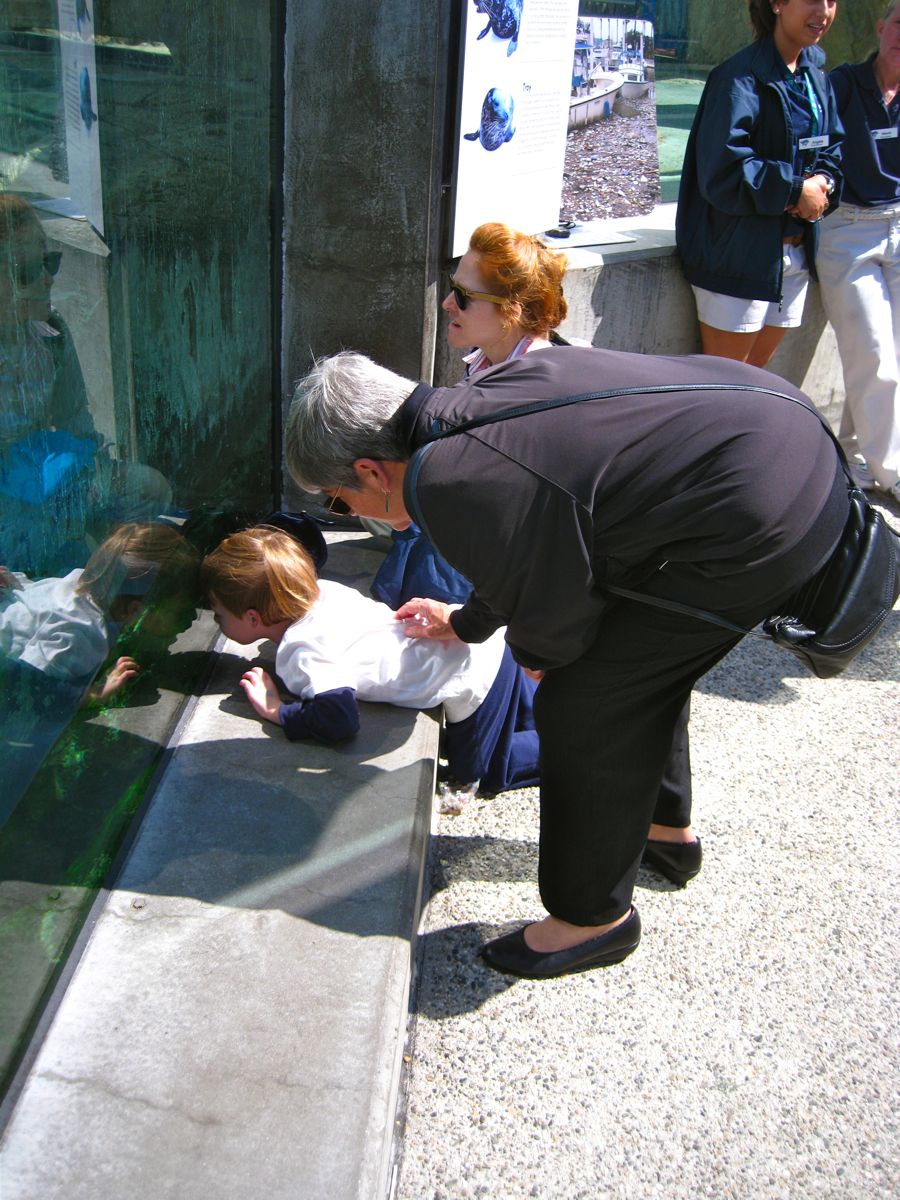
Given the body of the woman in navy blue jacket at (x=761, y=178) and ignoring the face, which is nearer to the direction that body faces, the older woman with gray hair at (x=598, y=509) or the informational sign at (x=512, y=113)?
the older woman with gray hair

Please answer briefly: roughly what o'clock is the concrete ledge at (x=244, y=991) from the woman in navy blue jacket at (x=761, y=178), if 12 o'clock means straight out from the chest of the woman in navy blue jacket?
The concrete ledge is roughly at 2 o'clock from the woman in navy blue jacket.

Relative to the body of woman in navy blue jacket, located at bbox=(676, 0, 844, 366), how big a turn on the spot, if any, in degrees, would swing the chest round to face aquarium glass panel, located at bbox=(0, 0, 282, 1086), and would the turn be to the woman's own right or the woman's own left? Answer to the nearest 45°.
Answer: approximately 90° to the woman's own right

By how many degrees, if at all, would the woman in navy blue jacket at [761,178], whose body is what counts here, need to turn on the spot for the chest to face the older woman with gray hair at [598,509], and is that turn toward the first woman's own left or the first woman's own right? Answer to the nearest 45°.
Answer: approximately 45° to the first woman's own right

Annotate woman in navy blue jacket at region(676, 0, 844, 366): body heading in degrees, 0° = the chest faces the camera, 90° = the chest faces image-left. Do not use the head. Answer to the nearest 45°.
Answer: approximately 315°

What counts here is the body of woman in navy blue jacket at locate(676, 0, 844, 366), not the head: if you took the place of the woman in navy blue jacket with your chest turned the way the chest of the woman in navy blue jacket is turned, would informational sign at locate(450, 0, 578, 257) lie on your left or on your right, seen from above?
on your right
